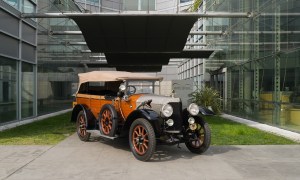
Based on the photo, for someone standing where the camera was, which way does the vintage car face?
facing the viewer and to the right of the viewer

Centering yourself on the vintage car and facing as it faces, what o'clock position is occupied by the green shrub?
The green shrub is roughly at 8 o'clock from the vintage car.
